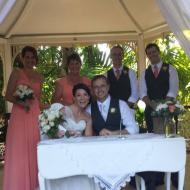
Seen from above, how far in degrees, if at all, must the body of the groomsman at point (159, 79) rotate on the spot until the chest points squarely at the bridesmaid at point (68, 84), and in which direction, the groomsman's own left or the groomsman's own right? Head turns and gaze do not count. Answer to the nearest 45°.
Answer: approximately 90° to the groomsman's own right

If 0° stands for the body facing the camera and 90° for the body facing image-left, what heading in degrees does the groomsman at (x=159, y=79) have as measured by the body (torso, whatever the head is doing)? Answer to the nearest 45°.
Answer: approximately 0°

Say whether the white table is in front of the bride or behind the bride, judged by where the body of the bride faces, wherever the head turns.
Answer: in front

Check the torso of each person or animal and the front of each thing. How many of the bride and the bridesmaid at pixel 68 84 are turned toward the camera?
2

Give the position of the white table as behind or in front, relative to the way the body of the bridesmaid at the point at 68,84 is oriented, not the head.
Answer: in front

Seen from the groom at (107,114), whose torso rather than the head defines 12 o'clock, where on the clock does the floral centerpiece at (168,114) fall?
The floral centerpiece is roughly at 10 o'clock from the groom.

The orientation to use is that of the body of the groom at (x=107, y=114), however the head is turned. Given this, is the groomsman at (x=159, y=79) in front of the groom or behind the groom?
behind

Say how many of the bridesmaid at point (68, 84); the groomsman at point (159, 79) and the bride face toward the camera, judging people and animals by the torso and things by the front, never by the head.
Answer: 3
